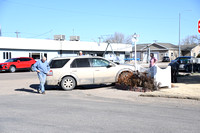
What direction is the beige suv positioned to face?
to the viewer's right

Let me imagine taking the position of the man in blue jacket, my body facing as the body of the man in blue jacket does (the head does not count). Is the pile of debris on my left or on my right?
on my left

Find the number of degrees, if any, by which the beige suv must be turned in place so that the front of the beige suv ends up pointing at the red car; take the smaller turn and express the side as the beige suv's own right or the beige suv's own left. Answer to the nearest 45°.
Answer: approximately 135° to the beige suv's own left

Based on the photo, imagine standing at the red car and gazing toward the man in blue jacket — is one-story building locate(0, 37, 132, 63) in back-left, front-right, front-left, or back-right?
back-left

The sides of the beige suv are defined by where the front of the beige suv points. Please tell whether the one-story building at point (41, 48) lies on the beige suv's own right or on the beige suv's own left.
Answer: on the beige suv's own left

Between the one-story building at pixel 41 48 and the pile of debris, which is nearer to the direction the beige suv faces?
the pile of debris

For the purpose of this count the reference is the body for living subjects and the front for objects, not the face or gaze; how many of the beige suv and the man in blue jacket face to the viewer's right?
1

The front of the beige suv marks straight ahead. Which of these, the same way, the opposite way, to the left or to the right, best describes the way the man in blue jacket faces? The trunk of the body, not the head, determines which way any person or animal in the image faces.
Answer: to the right

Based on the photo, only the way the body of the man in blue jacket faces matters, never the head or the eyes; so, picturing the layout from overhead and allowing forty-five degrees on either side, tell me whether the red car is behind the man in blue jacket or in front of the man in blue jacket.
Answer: behind

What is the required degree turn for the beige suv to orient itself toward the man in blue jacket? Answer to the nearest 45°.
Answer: approximately 135° to its right
